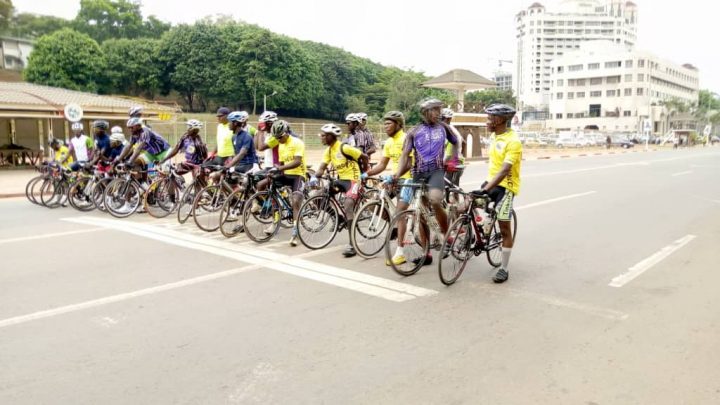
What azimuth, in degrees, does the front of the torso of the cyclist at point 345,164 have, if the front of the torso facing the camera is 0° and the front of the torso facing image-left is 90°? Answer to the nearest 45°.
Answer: approximately 45°

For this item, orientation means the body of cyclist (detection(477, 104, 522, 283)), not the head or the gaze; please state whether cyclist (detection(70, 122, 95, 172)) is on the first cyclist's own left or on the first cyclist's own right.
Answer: on the first cyclist's own right

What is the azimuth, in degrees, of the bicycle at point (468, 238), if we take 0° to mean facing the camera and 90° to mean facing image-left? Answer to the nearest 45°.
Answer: approximately 45°

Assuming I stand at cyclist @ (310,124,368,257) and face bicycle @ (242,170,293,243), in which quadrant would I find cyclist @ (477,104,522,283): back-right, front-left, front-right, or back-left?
back-left

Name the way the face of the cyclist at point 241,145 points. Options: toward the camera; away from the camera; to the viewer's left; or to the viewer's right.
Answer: to the viewer's left

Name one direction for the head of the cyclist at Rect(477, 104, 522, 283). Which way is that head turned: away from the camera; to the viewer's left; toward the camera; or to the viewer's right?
to the viewer's left

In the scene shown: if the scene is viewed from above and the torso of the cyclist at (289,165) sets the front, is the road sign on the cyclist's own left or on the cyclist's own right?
on the cyclist's own right

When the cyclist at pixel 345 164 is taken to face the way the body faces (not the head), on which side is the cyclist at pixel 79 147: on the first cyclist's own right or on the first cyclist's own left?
on the first cyclist's own right
